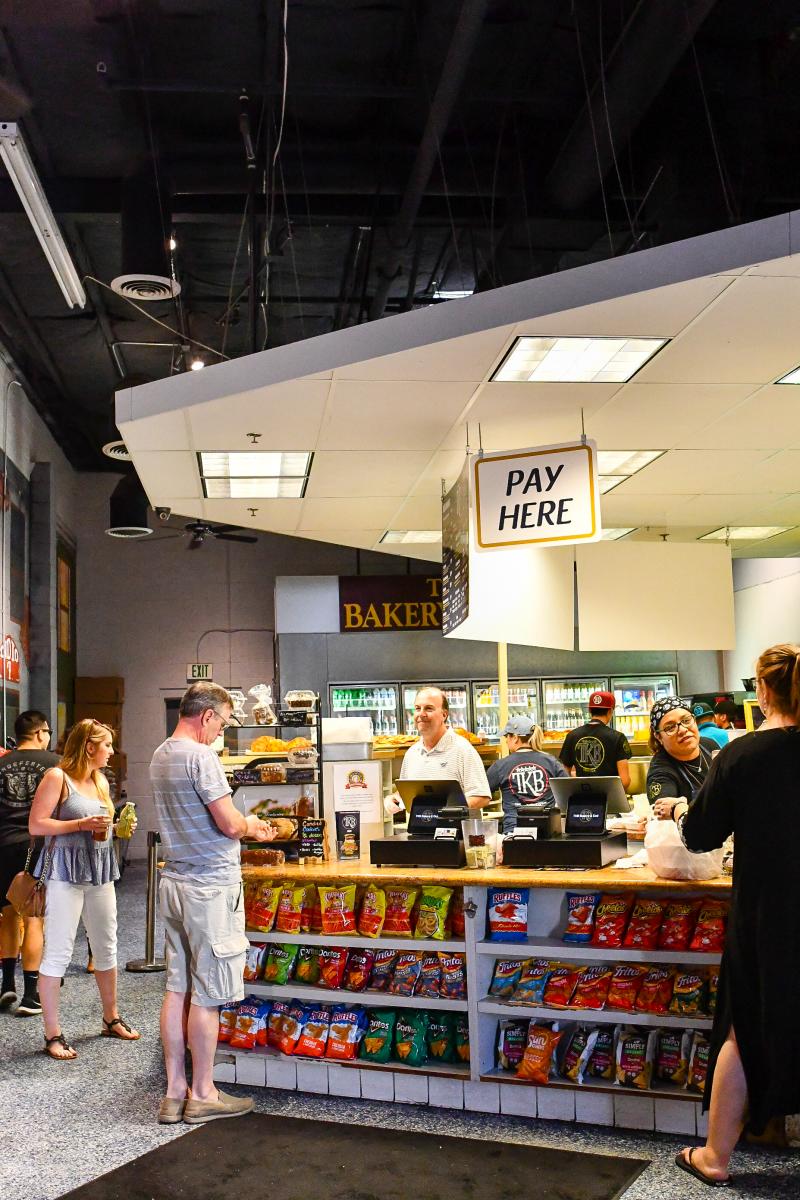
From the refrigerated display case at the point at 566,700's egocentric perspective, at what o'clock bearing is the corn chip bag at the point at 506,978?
The corn chip bag is roughly at 12 o'clock from the refrigerated display case.

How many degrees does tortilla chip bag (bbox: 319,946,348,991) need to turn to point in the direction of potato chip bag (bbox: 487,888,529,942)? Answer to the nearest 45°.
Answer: approximately 45° to its left

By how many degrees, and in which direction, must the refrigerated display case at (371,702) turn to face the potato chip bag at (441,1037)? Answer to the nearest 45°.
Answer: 0° — it already faces it

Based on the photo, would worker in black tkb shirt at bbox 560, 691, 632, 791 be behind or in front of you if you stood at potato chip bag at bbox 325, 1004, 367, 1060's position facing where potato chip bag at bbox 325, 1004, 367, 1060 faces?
behind

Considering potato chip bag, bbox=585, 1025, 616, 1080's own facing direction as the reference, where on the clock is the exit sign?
The exit sign is roughly at 5 o'clock from the potato chip bag.

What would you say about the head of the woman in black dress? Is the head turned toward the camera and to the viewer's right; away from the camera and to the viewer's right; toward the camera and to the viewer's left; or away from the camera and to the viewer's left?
away from the camera and to the viewer's left

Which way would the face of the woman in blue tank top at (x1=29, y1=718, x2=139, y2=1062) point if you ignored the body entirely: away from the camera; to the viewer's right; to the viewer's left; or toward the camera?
to the viewer's right
